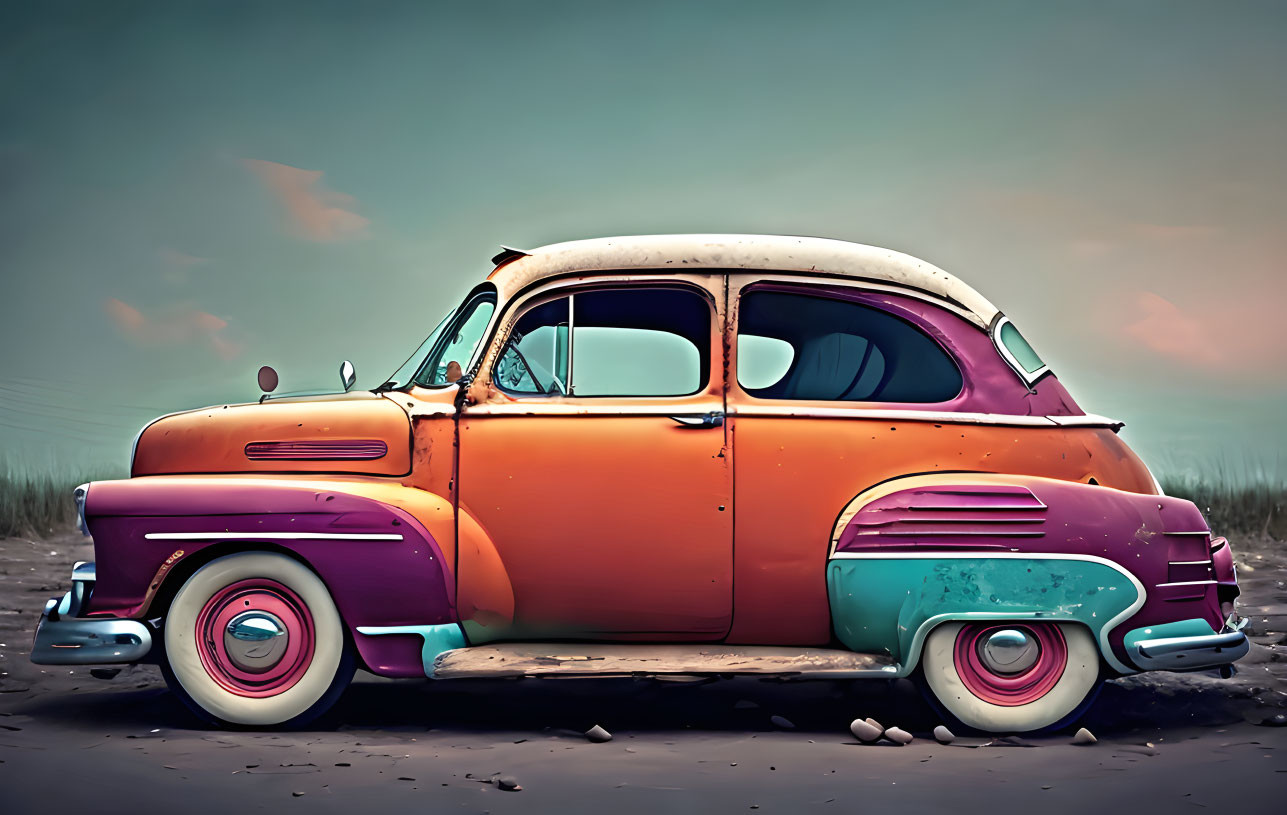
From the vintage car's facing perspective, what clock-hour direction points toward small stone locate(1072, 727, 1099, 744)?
The small stone is roughly at 6 o'clock from the vintage car.

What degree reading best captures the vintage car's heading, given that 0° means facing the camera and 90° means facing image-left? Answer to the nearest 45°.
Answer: approximately 90°
